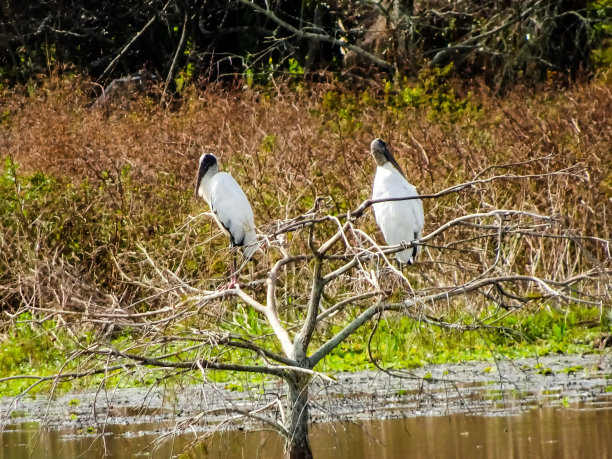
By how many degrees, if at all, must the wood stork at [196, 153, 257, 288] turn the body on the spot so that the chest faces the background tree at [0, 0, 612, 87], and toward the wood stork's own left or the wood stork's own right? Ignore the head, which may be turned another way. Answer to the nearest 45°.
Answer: approximately 90° to the wood stork's own right

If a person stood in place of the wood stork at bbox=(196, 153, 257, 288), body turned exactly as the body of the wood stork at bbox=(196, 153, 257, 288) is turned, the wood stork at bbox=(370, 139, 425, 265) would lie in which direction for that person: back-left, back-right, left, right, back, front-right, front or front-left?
back-left

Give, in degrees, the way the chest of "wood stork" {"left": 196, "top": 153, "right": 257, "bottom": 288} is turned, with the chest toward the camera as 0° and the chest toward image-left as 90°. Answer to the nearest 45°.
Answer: approximately 90°
